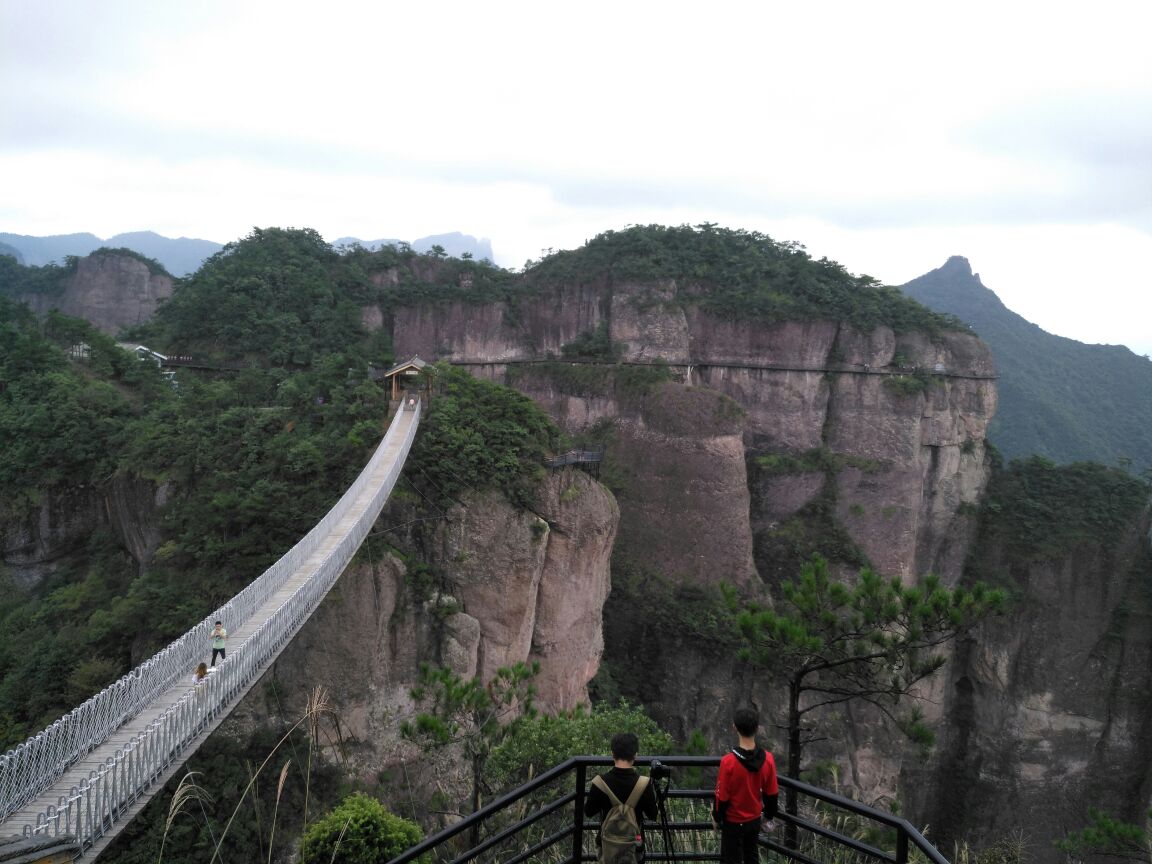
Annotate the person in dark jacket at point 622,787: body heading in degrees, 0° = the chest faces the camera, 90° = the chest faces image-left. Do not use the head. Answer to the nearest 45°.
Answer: approximately 180°

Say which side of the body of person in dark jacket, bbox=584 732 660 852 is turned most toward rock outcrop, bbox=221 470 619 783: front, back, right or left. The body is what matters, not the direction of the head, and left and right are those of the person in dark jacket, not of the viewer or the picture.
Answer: front

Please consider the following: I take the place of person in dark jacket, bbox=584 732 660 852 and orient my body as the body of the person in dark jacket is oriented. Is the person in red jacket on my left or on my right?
on my right

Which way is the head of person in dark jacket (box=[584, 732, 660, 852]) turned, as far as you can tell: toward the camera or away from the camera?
away from the camera

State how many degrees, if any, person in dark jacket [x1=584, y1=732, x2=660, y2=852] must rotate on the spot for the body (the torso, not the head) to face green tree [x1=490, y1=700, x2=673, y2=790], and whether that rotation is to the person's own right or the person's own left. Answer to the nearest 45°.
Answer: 0° — they already face it
